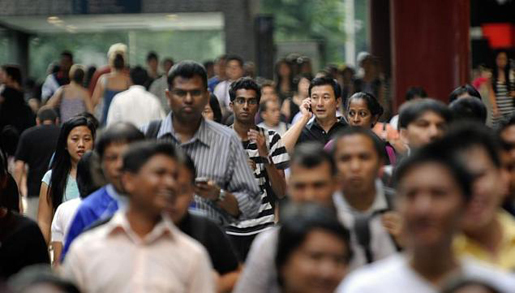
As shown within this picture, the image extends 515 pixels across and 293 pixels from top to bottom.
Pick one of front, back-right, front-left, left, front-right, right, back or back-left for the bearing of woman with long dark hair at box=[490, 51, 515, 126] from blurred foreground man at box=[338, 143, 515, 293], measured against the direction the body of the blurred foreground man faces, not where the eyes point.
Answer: back

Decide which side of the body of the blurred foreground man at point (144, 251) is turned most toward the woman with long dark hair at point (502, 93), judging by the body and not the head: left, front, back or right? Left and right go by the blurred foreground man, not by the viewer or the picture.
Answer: back

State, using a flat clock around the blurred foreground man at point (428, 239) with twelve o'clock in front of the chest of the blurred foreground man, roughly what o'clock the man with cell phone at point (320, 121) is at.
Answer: The man with cell phone is roughly at 6 o'clock from the blurred foreground man.

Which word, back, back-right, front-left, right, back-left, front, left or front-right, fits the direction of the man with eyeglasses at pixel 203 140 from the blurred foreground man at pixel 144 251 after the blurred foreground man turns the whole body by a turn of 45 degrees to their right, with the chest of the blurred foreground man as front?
back-right

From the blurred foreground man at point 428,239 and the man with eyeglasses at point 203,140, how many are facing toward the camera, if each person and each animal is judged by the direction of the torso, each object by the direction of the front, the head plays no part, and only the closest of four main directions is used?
2

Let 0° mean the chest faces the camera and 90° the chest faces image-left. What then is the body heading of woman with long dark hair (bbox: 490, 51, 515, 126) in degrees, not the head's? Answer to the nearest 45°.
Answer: approximately 0°

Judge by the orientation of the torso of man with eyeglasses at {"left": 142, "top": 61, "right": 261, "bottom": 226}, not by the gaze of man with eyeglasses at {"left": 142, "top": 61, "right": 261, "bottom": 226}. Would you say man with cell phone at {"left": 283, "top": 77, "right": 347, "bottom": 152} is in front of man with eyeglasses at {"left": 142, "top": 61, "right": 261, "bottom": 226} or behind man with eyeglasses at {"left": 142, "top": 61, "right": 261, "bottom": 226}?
behind

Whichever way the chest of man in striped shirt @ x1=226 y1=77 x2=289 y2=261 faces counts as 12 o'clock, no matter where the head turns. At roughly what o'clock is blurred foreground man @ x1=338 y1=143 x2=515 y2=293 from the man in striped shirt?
The blurred foreground man is roughly at 12 o'clock from the man in striped shirt.

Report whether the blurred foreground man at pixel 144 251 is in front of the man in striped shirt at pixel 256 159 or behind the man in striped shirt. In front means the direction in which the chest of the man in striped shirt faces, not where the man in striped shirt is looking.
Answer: in front

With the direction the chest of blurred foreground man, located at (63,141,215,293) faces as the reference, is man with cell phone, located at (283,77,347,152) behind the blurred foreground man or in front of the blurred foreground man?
behind

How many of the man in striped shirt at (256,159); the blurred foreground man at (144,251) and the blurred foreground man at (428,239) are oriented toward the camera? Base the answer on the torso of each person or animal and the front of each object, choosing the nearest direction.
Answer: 3
